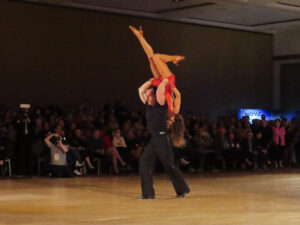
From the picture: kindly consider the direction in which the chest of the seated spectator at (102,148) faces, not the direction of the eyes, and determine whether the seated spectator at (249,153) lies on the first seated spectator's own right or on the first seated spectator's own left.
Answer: on the first seated spectator's own left

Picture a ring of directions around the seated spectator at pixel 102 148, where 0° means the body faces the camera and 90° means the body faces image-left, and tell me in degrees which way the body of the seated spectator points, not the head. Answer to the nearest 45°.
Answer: approximately 315°

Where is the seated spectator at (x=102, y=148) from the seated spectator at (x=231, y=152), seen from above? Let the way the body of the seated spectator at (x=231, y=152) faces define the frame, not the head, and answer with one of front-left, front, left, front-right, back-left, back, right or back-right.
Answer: front-right

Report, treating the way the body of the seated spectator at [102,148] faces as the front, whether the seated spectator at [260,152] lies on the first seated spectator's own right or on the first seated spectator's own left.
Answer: on the first seated spectator's own left

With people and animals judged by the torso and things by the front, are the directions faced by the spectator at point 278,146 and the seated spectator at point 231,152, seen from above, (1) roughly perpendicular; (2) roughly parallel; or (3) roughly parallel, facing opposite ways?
roughly parallel

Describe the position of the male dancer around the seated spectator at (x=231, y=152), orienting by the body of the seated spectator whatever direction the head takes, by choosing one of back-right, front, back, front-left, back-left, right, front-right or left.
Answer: front

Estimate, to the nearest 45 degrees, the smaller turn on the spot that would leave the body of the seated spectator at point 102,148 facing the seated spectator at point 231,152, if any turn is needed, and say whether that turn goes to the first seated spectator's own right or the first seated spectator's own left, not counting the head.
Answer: approximately 90° to the first seated spectator's own left

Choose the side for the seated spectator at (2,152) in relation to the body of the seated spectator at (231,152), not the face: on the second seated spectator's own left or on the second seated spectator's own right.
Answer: on the second seated spectator's own right

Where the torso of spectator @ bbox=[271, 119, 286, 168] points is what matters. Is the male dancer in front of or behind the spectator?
in front

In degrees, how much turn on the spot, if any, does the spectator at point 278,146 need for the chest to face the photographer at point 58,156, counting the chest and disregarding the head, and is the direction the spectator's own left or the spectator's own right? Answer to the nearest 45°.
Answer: approximately 45° to the spectator's own right

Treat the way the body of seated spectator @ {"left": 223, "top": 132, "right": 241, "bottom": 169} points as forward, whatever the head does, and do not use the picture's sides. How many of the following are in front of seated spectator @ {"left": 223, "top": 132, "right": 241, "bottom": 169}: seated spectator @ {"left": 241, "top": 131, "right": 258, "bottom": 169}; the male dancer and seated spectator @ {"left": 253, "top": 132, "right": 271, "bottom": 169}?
1

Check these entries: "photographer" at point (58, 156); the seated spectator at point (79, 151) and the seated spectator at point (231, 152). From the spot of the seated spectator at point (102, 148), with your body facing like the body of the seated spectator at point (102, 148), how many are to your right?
2

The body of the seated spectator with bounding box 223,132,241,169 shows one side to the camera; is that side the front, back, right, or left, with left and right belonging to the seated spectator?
front

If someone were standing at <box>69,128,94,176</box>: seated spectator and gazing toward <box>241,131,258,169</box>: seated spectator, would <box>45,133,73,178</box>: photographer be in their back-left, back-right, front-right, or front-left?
back-right

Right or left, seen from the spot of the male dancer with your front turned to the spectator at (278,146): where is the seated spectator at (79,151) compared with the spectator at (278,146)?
left
